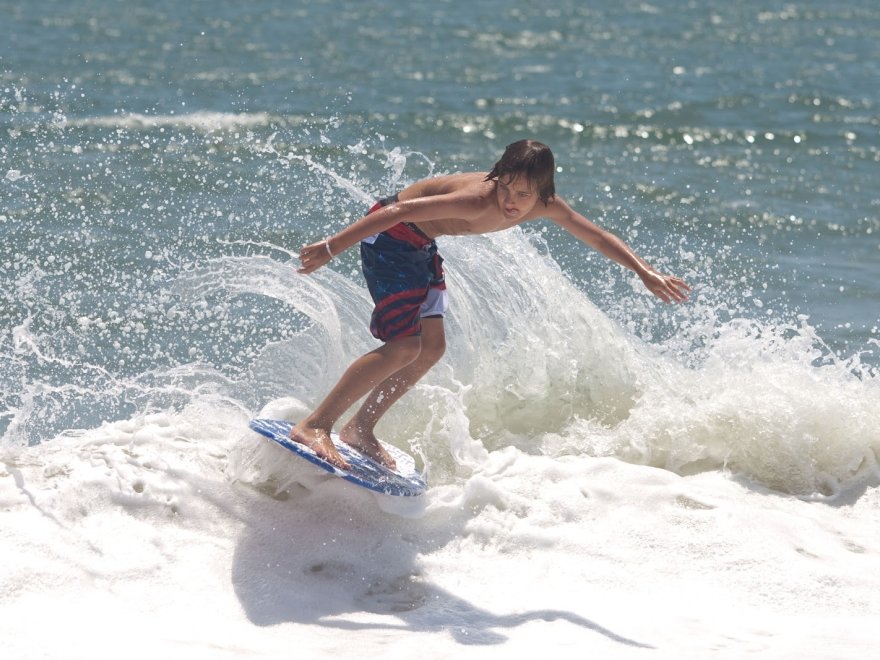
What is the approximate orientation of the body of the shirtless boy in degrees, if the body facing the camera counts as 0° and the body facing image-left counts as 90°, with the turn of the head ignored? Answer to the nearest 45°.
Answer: approximately 315°
